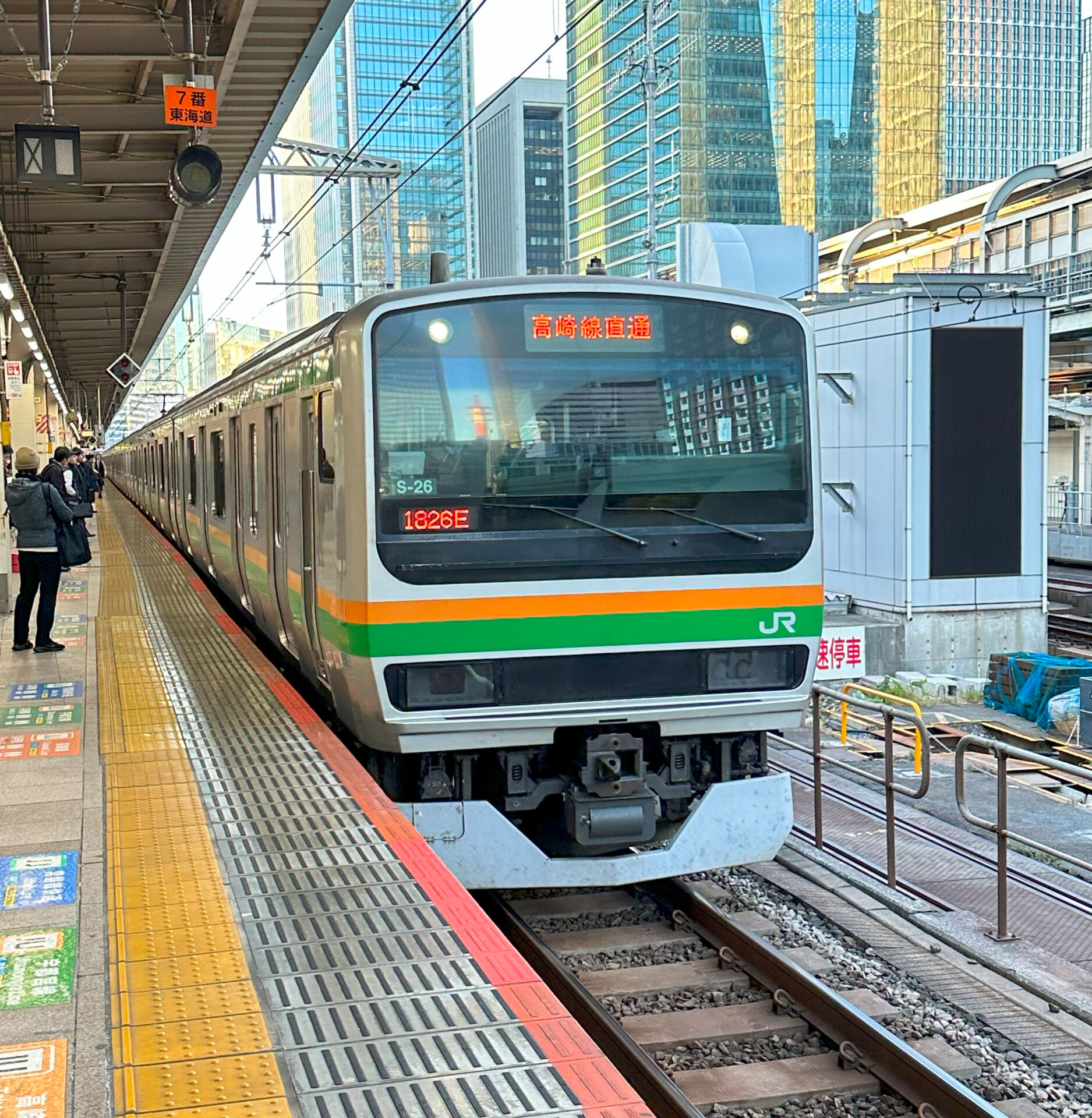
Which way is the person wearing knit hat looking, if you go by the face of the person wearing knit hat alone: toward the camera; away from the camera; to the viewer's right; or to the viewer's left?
away from the camera

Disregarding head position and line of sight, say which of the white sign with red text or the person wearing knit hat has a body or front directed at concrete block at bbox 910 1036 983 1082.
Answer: the white sign with red text

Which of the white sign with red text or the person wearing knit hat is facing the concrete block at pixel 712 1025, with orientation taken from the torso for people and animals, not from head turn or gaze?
the white sign with red text

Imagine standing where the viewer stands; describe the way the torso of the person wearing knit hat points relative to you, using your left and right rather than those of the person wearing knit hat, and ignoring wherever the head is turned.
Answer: facing away from the viewer and to the right of the viewer

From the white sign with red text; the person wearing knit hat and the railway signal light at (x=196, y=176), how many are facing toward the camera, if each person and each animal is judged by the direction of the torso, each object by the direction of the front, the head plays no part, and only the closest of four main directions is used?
2

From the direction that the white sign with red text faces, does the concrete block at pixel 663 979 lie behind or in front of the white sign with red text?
in front
